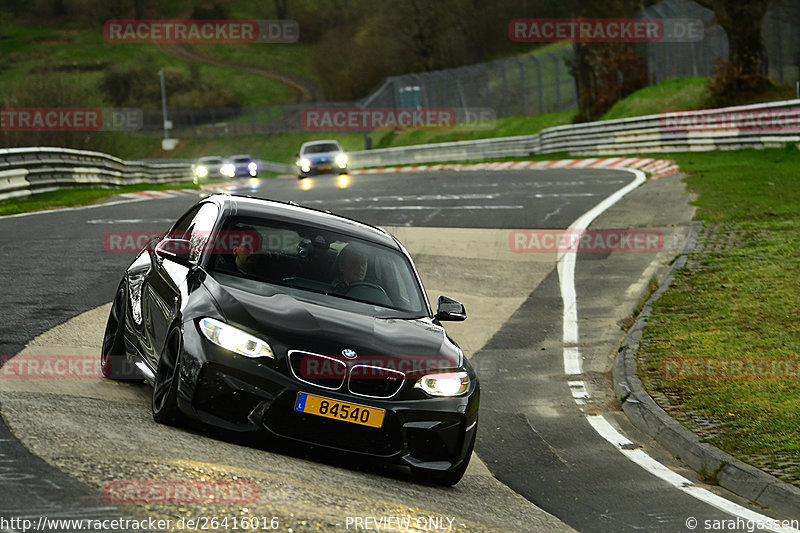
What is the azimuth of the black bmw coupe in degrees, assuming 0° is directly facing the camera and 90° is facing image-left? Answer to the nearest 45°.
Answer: approximately 315°

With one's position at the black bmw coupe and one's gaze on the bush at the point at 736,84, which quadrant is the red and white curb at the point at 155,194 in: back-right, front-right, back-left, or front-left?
front-left

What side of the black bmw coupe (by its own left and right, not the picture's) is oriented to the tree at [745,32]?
left

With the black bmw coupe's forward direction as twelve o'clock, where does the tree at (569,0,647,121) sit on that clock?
The tree is roughly at 8 o'clock from the black bmw coupe.

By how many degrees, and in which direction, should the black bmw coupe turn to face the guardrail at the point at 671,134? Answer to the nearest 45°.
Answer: approximately 90° to its left

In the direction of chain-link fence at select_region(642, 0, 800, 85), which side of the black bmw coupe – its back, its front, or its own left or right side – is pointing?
back

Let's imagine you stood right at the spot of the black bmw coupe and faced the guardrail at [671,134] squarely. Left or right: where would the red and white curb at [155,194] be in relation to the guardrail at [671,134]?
left

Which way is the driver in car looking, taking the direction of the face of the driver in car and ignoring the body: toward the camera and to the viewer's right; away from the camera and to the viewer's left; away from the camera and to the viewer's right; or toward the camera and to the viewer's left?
toward the camera and to the viewer's right

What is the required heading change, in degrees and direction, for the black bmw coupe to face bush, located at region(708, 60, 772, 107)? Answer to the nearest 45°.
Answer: approximately 90° to its left

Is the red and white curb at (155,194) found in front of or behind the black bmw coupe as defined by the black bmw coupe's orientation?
behind

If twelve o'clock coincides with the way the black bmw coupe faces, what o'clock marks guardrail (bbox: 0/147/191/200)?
The guardrail is roughly at 7 o'clock from the black bmw coupe.
